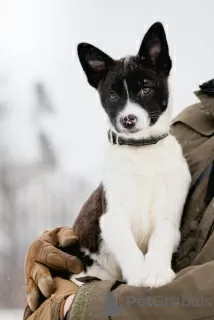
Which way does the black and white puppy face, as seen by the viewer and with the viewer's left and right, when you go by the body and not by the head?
facing the viewer
